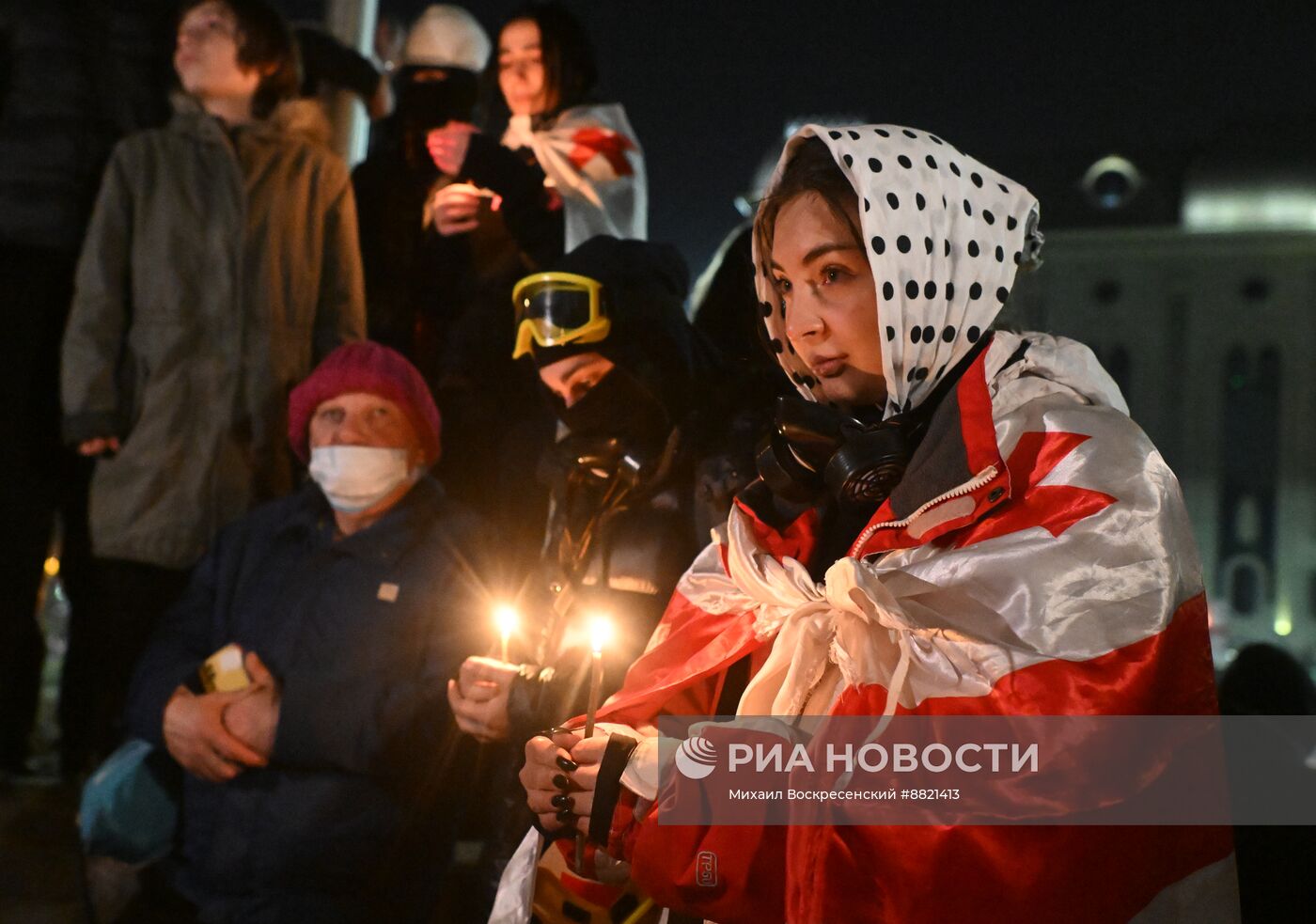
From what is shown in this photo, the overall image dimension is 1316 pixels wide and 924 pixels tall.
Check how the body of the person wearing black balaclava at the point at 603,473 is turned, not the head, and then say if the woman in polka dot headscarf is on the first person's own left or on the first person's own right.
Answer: on the first person's own left

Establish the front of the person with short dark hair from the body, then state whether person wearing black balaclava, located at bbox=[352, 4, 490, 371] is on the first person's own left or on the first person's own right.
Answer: on the first person's own left

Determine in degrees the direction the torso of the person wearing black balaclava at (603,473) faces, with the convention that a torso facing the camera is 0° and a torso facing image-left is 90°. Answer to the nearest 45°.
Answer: approximately 45°

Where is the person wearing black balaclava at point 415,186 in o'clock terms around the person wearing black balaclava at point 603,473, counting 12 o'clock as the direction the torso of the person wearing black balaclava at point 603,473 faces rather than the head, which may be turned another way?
the person wearing black balaclava at point 415,186 is roughly at 4 o'clock from the person wearing black balaclava at point 603,473.

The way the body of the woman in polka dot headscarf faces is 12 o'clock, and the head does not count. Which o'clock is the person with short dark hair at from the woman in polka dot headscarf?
The person with short dark hair is roughly at 3 o'clock from the woman in polka dot headscarf.

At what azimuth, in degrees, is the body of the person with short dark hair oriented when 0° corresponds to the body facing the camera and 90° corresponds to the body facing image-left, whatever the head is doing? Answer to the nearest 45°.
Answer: approximately 0°
